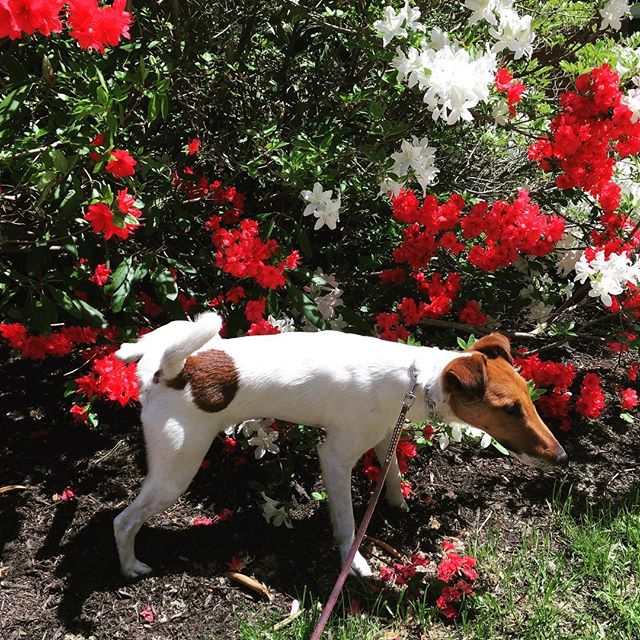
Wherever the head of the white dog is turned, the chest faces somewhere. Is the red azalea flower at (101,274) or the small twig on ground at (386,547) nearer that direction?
the small twig on ground

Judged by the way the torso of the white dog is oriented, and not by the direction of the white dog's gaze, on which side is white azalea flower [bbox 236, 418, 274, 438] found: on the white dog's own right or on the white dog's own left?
on the white dog's own left

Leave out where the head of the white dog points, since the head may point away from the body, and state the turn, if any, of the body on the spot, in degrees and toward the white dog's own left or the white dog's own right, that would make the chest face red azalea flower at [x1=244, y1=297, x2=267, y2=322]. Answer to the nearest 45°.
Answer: approximately 135° to the white dog's own left

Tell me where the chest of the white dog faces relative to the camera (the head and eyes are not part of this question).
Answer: to the viewer's right
